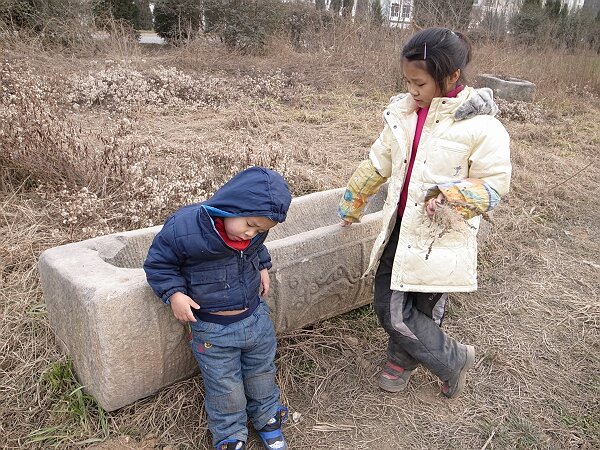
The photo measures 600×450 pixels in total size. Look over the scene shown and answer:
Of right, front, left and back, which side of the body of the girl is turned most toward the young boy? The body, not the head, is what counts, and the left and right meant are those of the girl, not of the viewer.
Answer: front

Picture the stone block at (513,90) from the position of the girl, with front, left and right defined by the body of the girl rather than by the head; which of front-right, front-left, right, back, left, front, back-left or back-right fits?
back-right

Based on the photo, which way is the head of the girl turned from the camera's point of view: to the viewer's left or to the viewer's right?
to the viewer's left

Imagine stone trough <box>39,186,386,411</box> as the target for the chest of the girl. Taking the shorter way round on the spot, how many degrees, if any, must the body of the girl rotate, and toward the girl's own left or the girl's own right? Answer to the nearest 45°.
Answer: approximately 45° to the girl's own right

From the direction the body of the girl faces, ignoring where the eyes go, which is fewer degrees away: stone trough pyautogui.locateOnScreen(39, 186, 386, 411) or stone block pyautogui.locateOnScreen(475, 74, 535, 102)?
the stone trough

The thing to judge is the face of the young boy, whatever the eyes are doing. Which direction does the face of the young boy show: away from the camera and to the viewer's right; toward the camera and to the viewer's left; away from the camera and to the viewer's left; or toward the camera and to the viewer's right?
toward the camera and to the viewer's right

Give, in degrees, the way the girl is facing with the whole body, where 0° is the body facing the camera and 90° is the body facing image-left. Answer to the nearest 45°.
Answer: approximately 45°

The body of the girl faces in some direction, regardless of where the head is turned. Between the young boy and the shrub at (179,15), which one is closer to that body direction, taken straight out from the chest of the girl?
the young boy

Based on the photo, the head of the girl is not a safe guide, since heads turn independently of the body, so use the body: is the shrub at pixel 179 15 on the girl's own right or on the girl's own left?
on the girl's own right
